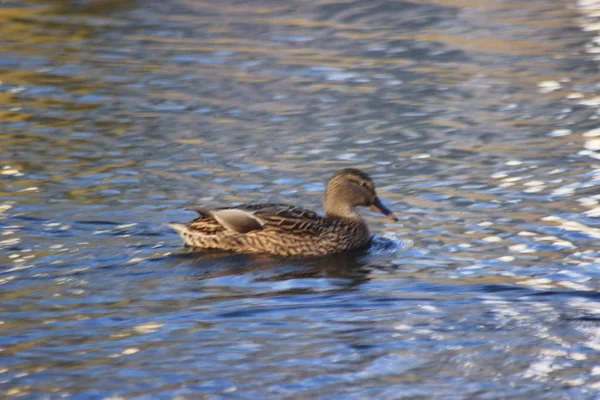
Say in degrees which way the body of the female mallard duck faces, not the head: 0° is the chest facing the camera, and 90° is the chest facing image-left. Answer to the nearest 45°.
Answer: approximately 270°
